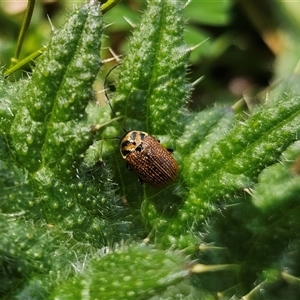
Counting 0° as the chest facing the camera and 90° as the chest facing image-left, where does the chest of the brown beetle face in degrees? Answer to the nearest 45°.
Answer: approximately 135°
